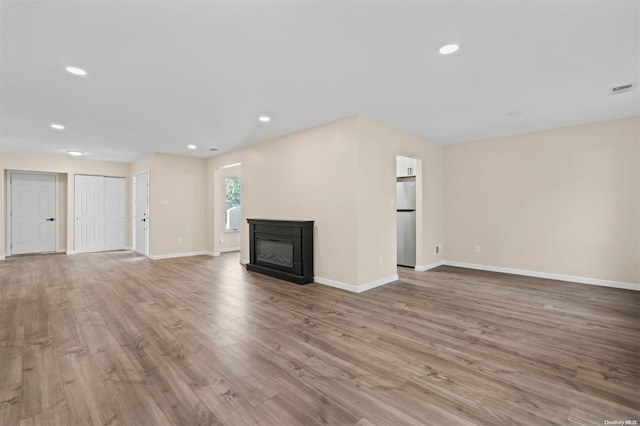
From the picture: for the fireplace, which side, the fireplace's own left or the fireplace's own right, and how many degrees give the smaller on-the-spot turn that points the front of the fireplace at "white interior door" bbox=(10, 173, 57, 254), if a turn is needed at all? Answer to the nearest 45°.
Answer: approximately 90° to the fireplace's own right

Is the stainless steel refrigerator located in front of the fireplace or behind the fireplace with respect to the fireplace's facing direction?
behind

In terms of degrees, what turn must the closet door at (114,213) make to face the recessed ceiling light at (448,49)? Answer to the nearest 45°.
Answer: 0° — it already faces it

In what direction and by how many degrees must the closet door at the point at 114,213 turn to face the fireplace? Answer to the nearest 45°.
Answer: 0° — it already faces it

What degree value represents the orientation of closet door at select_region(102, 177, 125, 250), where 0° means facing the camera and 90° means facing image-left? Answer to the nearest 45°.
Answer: approximately 0°

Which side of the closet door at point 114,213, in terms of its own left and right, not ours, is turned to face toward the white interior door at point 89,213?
right

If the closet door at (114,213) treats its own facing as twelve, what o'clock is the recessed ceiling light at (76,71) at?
The recessed ceiling light is roughly at 12 o'clock from the closet door.

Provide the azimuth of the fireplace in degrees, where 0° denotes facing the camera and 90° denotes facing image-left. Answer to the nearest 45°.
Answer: approximately 45°

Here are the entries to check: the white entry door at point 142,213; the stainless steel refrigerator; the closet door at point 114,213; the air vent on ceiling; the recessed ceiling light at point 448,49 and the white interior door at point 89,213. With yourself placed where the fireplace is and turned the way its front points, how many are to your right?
3

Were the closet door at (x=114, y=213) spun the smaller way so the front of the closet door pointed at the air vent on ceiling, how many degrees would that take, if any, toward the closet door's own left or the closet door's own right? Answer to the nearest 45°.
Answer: approximately 45° to the closet door's own left

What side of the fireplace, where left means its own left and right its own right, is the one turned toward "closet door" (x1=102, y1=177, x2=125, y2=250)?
right

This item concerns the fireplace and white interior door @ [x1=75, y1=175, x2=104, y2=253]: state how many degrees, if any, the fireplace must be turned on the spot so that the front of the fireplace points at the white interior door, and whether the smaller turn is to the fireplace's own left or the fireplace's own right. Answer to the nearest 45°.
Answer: approximately 90° to the fireplace's own right
